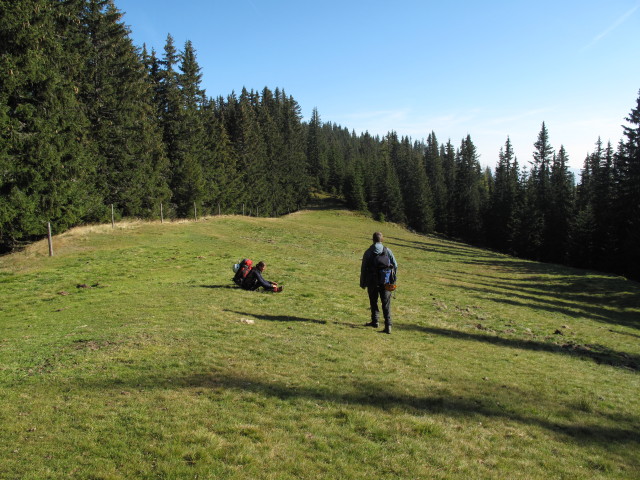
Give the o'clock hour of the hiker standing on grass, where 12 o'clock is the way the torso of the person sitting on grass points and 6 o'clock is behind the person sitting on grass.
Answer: The hiker standing on grass is roughly at 2 o'clock from the person sitting on grass.

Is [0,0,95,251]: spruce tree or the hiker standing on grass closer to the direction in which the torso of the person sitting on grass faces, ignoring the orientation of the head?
the hiker standing on grass

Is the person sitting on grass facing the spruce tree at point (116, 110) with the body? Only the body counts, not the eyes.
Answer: no

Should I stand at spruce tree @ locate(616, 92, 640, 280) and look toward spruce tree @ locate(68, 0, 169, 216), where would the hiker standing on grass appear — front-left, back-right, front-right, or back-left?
front-left

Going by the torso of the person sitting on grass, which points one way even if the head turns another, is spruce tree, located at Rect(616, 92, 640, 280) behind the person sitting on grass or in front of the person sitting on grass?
in front

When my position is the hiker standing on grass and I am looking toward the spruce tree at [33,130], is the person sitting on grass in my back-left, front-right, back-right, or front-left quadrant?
front-right

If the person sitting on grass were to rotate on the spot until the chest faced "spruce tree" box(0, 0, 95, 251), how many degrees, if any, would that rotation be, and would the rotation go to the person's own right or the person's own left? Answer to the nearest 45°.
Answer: approximately 135° to the person's own left

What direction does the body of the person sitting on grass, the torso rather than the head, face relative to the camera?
to the viewer's right
